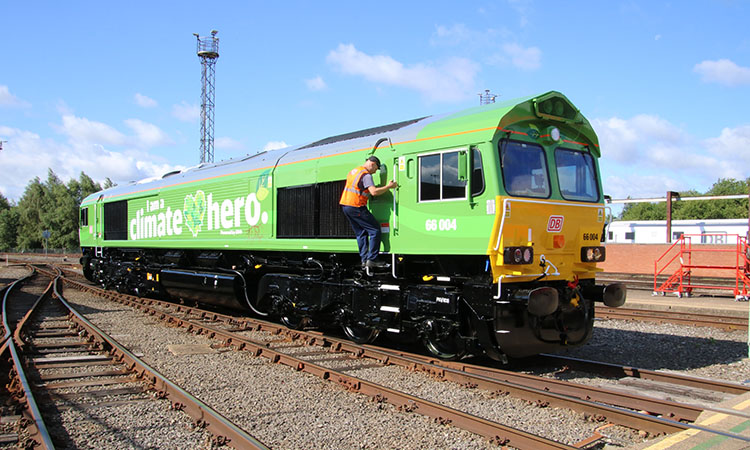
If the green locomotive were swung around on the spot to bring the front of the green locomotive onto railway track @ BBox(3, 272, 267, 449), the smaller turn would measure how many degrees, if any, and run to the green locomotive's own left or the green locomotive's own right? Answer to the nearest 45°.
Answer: approximately 135° to the green locomotive's own right

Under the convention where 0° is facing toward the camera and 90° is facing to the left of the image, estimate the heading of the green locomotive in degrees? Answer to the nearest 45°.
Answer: approximately 315°
